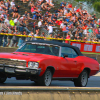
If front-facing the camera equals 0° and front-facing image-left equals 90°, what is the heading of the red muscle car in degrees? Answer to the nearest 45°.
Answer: approximately 45°
